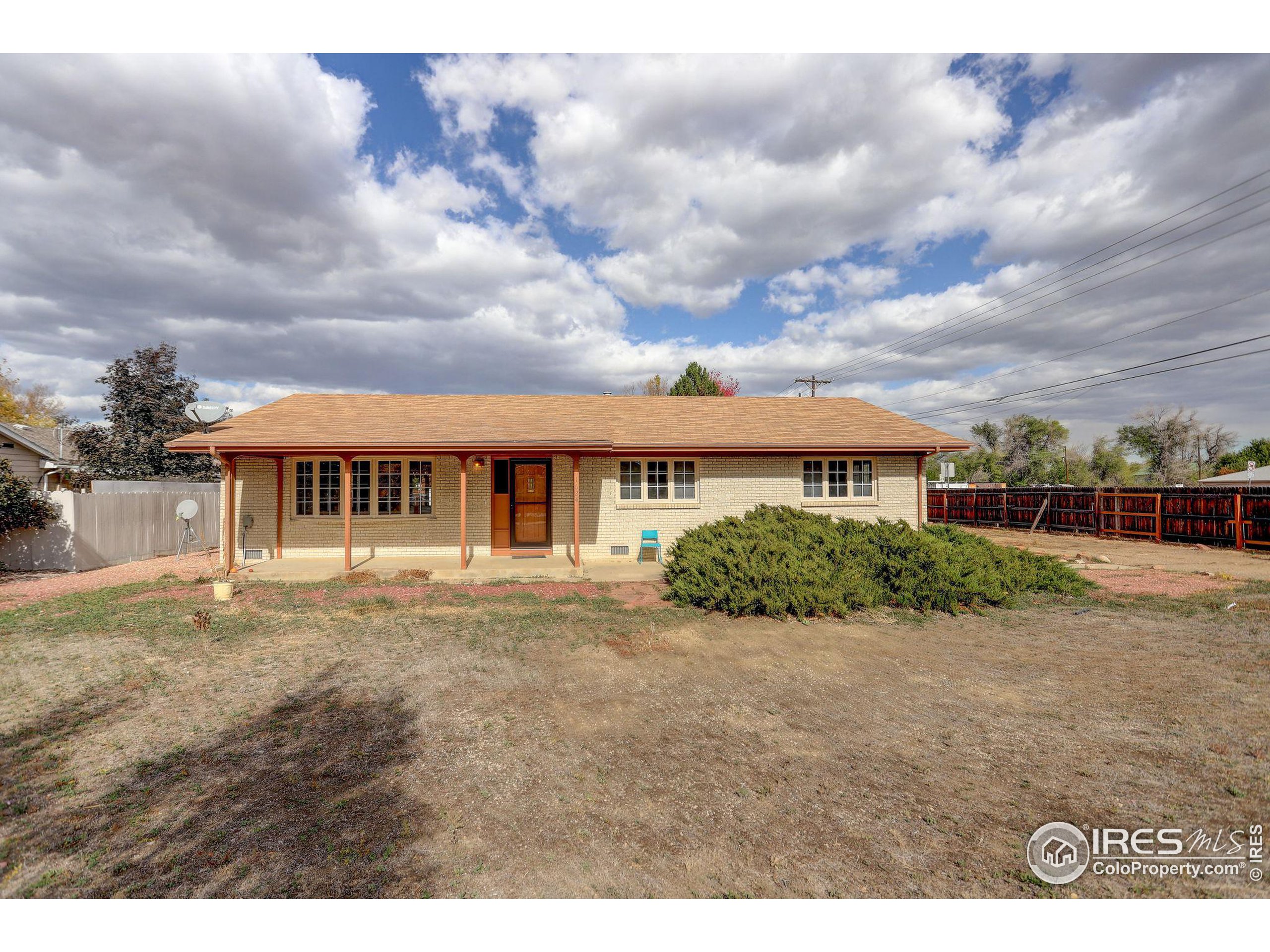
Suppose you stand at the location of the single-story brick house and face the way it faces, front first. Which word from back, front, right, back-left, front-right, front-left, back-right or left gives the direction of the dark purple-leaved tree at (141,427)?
back-right

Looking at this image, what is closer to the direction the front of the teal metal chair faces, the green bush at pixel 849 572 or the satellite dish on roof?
the green bush

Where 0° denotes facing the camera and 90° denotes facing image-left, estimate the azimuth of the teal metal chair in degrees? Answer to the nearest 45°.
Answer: approximately 0°

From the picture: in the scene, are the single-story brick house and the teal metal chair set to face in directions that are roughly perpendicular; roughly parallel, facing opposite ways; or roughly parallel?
roughly parallel

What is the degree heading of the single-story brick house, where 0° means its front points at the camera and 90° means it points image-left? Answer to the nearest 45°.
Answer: approximately 0°

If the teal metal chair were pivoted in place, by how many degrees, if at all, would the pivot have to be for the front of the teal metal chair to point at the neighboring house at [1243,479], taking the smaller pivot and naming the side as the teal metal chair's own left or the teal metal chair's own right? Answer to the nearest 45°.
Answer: approximately 135° to the teal metal chair's own left

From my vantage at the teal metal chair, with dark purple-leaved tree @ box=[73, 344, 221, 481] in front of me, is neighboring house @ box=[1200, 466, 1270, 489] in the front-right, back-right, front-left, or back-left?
back-right

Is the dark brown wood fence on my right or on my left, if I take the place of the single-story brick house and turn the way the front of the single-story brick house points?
on my left

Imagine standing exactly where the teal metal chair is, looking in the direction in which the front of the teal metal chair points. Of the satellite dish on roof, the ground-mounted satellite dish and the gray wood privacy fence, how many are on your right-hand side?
3
